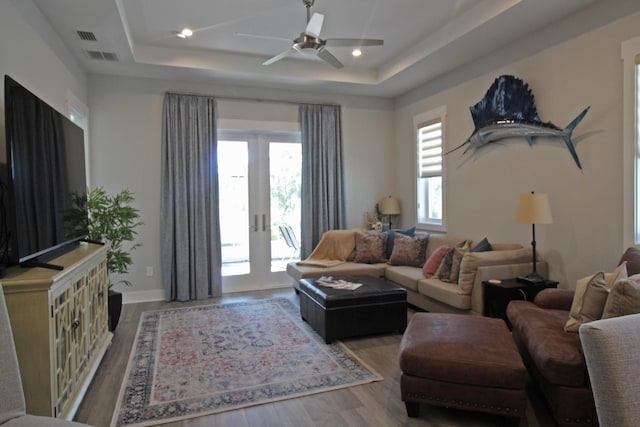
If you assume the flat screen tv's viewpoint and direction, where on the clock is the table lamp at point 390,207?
The table lamp is roughly at 10 o'clock from the flat screen tv.

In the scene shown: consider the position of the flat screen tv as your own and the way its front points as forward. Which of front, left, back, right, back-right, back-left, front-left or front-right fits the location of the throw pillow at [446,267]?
front-left

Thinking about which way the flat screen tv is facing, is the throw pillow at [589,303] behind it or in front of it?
in front

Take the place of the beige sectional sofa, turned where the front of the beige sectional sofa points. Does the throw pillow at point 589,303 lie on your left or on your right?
on your left

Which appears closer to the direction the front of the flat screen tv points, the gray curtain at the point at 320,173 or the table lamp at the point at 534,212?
the table lamp

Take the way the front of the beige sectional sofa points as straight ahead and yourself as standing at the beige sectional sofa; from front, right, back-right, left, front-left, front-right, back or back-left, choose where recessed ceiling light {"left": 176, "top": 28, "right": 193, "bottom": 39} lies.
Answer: front-right

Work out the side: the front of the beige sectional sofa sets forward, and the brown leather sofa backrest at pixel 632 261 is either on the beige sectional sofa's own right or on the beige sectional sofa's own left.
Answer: on the beige sectional sofa's own left

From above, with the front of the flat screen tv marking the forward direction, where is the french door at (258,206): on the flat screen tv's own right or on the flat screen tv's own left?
on the flat screen tv's own left

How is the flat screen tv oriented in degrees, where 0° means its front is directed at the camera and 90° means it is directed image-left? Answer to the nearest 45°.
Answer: approximately 315°

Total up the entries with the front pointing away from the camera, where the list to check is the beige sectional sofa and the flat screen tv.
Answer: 0

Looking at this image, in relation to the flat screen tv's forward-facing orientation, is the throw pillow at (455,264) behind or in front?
in front

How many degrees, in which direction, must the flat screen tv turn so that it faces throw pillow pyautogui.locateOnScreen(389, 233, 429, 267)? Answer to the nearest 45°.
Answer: approximately 45° to its left
